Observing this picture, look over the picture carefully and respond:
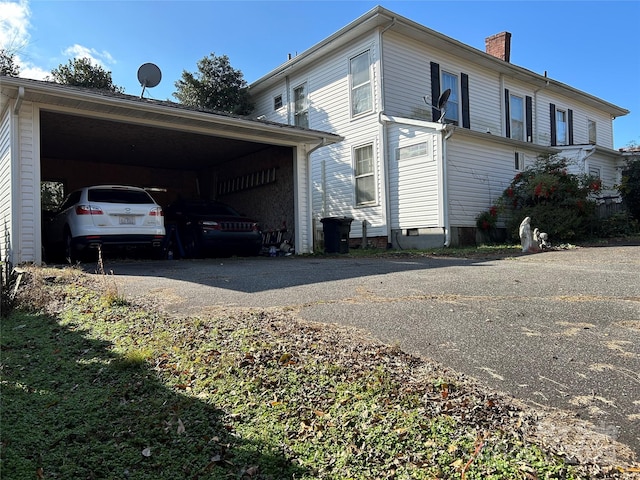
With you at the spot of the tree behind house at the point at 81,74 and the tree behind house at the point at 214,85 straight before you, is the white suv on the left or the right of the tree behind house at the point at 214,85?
right

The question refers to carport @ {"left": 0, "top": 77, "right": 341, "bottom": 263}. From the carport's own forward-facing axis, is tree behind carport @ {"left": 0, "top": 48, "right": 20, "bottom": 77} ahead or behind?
behind

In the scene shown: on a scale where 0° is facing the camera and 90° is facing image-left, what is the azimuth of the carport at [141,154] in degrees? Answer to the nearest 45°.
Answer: approximately 315°

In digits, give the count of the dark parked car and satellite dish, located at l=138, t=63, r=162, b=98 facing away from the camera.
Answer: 1
